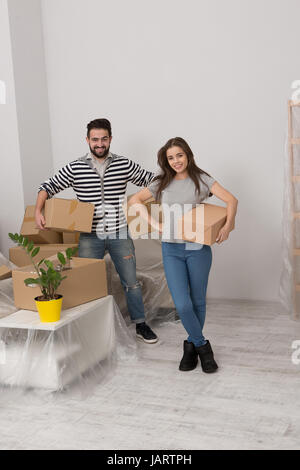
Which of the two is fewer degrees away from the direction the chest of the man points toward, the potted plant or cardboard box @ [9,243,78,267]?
the potted plant

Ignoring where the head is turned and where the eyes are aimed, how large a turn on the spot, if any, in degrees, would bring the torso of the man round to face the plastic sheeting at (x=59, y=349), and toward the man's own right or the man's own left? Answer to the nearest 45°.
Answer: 0° — they already face it

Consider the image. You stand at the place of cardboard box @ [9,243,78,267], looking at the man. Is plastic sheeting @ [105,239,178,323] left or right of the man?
left

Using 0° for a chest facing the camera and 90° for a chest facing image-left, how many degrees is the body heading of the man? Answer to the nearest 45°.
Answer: approximately 0°

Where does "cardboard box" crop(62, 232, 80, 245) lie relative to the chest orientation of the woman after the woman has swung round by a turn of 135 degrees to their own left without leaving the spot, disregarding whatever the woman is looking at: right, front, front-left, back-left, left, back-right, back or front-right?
left

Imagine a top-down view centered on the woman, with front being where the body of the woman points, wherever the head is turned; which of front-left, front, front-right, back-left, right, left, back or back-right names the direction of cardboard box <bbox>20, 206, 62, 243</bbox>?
back-right

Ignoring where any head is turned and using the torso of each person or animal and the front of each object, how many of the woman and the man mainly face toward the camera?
2

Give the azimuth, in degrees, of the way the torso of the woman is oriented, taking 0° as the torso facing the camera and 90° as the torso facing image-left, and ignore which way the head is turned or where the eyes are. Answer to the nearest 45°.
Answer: approximately 0°
